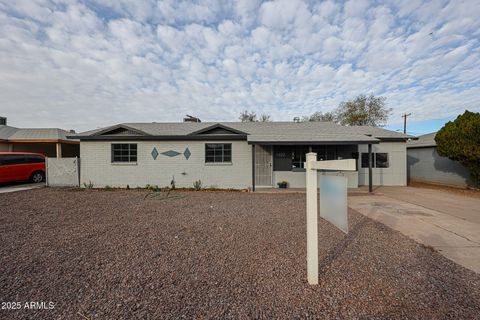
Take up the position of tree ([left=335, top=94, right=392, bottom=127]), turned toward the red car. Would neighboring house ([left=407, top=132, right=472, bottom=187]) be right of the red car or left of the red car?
left

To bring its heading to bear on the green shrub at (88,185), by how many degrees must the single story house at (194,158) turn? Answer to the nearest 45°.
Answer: approximately 90° to its right

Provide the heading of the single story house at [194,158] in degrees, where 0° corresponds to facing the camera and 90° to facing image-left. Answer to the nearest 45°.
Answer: approximately 0°

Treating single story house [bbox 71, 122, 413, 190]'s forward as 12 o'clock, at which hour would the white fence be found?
The white fence is roughly at 3 o'clock from the single story house.

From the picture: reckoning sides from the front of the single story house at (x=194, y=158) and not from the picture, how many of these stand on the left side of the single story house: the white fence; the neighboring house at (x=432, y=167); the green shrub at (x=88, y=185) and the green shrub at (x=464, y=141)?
2

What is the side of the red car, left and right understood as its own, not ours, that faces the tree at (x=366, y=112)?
back

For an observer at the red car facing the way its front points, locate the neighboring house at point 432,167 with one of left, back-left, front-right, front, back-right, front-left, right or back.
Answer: back-left

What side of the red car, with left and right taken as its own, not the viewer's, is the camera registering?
left

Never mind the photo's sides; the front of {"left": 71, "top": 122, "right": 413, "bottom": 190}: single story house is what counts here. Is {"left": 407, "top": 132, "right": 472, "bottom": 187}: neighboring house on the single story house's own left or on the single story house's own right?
on the single story house's own left

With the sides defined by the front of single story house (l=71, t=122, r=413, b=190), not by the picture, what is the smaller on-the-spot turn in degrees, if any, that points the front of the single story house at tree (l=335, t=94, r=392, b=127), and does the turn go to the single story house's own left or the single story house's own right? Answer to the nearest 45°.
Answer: approximately 135° to the single story house's own left
